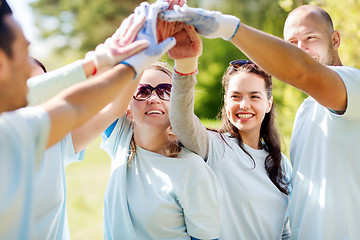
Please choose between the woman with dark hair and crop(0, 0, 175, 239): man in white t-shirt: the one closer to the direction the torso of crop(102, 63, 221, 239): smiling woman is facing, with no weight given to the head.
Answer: the man in white t-shirt

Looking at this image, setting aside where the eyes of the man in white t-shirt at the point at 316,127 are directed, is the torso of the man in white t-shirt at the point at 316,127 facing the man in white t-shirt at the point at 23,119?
yes

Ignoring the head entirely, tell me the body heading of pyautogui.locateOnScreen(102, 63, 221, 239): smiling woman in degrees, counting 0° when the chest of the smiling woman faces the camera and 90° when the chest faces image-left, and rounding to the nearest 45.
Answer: approximately 0°

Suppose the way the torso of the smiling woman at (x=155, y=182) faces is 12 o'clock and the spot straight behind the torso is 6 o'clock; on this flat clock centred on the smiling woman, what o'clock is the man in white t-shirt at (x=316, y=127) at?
The man in white t-shirt is roughly at 9 o'clock from the smiling woman.

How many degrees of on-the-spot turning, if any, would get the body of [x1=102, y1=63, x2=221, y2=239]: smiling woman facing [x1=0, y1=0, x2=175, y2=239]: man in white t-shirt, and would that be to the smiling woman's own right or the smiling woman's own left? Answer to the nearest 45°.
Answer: approximately 45° to the smiling woman's own right

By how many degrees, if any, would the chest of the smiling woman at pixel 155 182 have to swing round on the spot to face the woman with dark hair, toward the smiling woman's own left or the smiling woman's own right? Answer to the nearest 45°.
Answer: approximately 135° to the smiling woman's own left
